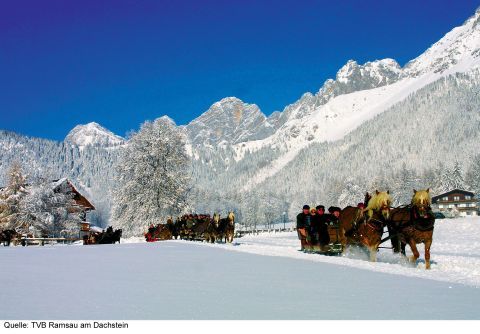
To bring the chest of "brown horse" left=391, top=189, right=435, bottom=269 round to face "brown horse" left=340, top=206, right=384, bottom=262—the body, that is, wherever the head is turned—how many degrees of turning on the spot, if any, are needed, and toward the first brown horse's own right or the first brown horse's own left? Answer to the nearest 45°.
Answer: approximately 180°

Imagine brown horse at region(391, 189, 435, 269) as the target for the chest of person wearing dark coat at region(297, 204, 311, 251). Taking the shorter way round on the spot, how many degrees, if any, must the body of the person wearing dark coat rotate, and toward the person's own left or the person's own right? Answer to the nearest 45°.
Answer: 0° — they already face it

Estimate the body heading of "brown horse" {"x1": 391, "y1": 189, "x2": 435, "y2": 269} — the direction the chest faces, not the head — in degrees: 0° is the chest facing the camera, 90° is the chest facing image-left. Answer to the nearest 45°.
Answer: approximately 315°

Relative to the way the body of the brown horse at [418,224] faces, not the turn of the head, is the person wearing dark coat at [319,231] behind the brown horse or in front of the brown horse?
behind

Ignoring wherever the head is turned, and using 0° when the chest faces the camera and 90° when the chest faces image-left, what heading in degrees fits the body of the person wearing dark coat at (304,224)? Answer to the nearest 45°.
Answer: approximately 315°

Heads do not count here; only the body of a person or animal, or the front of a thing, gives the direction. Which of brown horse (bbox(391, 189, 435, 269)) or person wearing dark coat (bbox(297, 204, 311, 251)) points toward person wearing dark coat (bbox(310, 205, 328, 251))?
person wearing dark coat (bbox(297, 204, 311, 251))

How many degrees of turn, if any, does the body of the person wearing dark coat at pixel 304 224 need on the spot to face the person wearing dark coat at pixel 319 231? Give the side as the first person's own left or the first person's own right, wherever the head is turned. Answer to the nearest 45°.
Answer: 0° — they already face them
